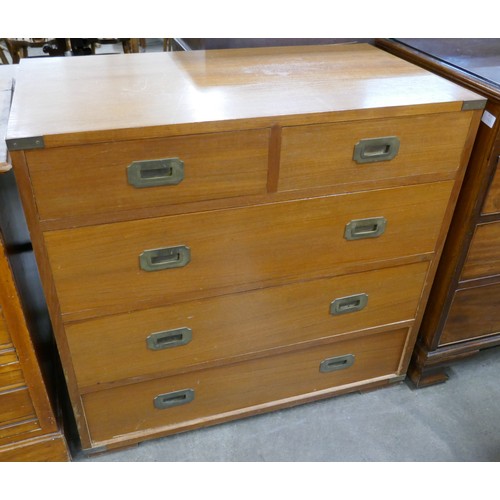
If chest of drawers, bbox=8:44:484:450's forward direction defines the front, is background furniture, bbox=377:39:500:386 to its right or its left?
on its left

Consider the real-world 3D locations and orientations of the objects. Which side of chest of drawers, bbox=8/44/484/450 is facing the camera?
front
